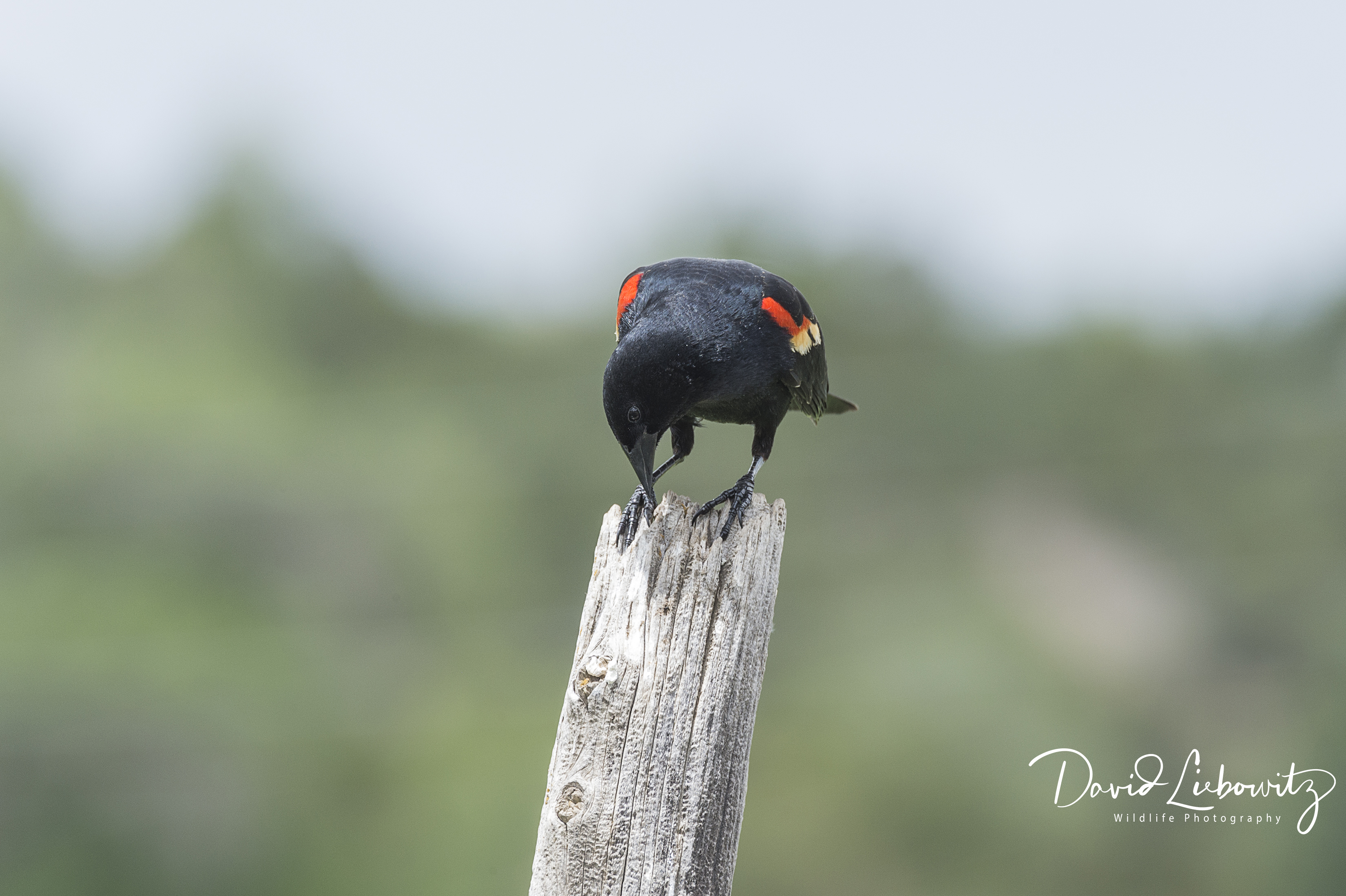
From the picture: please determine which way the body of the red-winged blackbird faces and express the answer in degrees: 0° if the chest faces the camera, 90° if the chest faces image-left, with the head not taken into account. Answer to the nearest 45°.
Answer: approximately 45°
